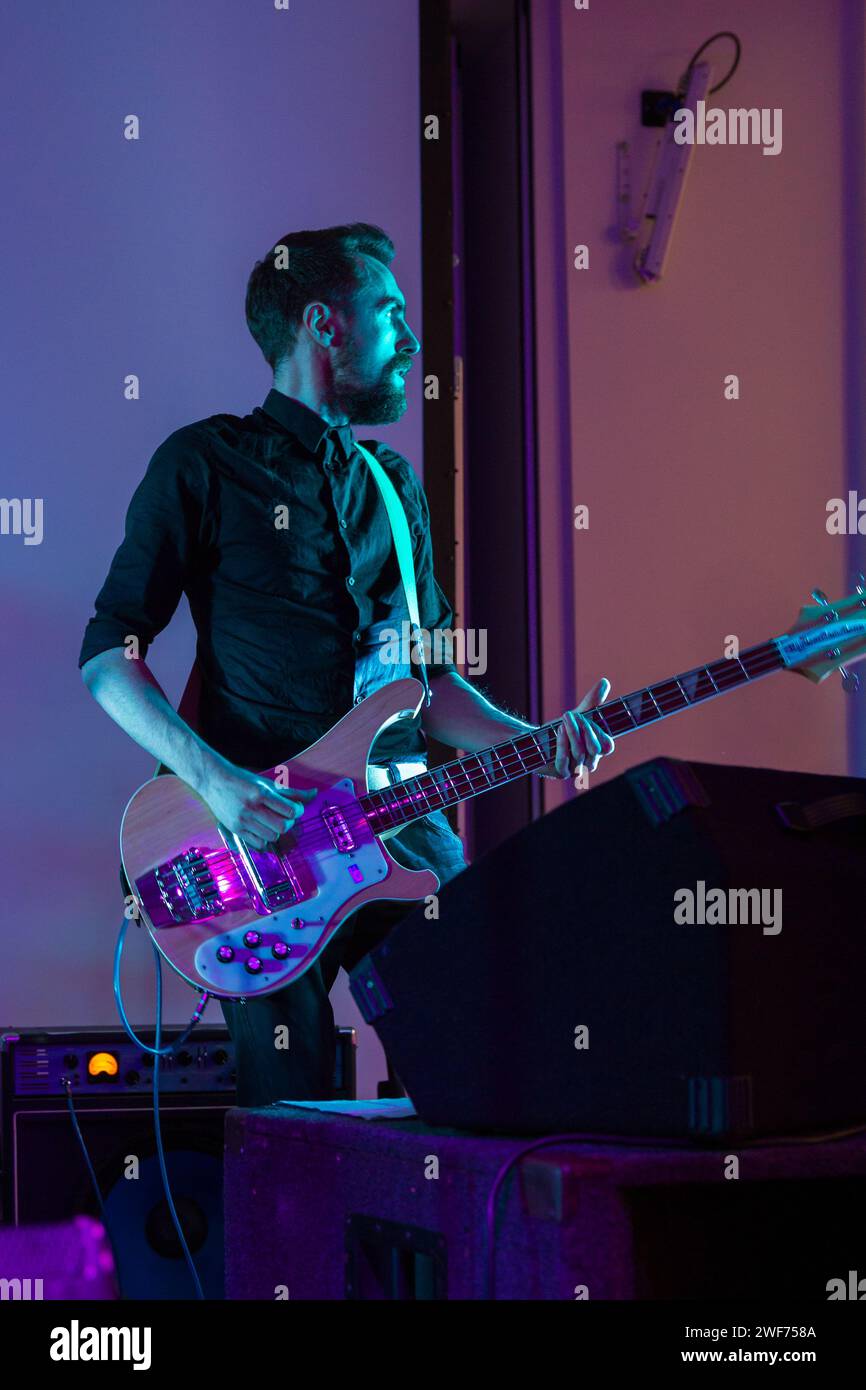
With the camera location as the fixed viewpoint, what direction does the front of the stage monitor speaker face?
facing away from the viewer and to the left of the viewer

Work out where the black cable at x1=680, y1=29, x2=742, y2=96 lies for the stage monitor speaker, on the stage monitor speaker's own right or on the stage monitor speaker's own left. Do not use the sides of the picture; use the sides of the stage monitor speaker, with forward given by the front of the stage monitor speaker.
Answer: on the stage monitor speaker's own right
